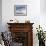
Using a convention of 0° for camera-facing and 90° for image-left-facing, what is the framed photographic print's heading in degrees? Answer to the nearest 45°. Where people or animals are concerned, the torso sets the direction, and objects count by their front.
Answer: approximately 0°
